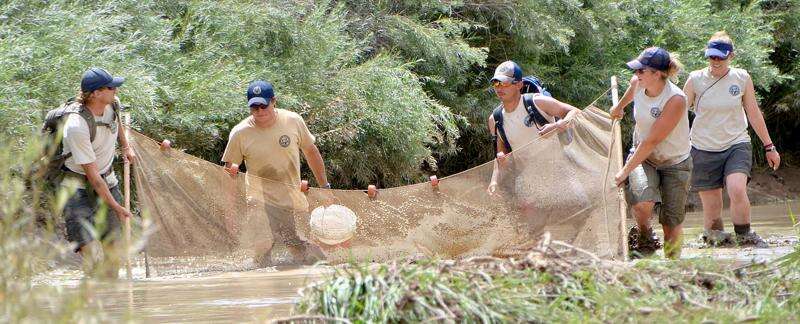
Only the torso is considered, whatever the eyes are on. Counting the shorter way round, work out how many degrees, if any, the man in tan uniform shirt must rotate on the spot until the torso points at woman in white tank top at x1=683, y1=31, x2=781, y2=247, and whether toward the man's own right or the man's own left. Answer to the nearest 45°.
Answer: approximately 90° to the man's own left

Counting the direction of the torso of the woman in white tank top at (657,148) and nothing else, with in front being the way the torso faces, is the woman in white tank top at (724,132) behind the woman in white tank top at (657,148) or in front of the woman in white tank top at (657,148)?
behind

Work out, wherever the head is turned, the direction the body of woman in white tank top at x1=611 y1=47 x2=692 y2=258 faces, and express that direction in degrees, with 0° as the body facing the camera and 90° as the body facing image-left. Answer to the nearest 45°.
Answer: approximately 45°

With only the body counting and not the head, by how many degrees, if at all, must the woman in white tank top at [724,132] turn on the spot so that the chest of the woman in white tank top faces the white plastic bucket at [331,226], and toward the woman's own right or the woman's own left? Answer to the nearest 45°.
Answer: approximately 45° to the woman's own right

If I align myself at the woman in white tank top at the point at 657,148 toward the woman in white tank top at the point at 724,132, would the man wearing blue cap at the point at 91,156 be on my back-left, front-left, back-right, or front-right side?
back-left

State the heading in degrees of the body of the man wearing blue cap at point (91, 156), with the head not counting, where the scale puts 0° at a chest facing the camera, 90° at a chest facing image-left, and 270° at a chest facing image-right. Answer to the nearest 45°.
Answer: approximately 315°

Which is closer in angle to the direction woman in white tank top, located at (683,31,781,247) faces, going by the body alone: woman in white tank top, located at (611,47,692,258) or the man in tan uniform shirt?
the woman in white tank top

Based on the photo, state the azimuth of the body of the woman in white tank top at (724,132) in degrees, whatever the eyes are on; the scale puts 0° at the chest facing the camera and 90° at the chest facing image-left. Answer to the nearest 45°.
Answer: approximately 0°

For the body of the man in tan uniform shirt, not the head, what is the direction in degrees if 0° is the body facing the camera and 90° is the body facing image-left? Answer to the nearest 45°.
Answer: approximately 0°

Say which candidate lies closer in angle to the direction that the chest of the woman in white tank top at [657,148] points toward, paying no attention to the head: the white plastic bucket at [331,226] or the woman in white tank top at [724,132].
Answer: the white plastic bucket

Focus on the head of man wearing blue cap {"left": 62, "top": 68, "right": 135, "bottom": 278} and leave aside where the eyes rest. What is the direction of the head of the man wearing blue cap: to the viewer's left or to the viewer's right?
to the viewer's right

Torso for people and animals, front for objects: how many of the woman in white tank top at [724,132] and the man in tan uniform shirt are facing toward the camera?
2
